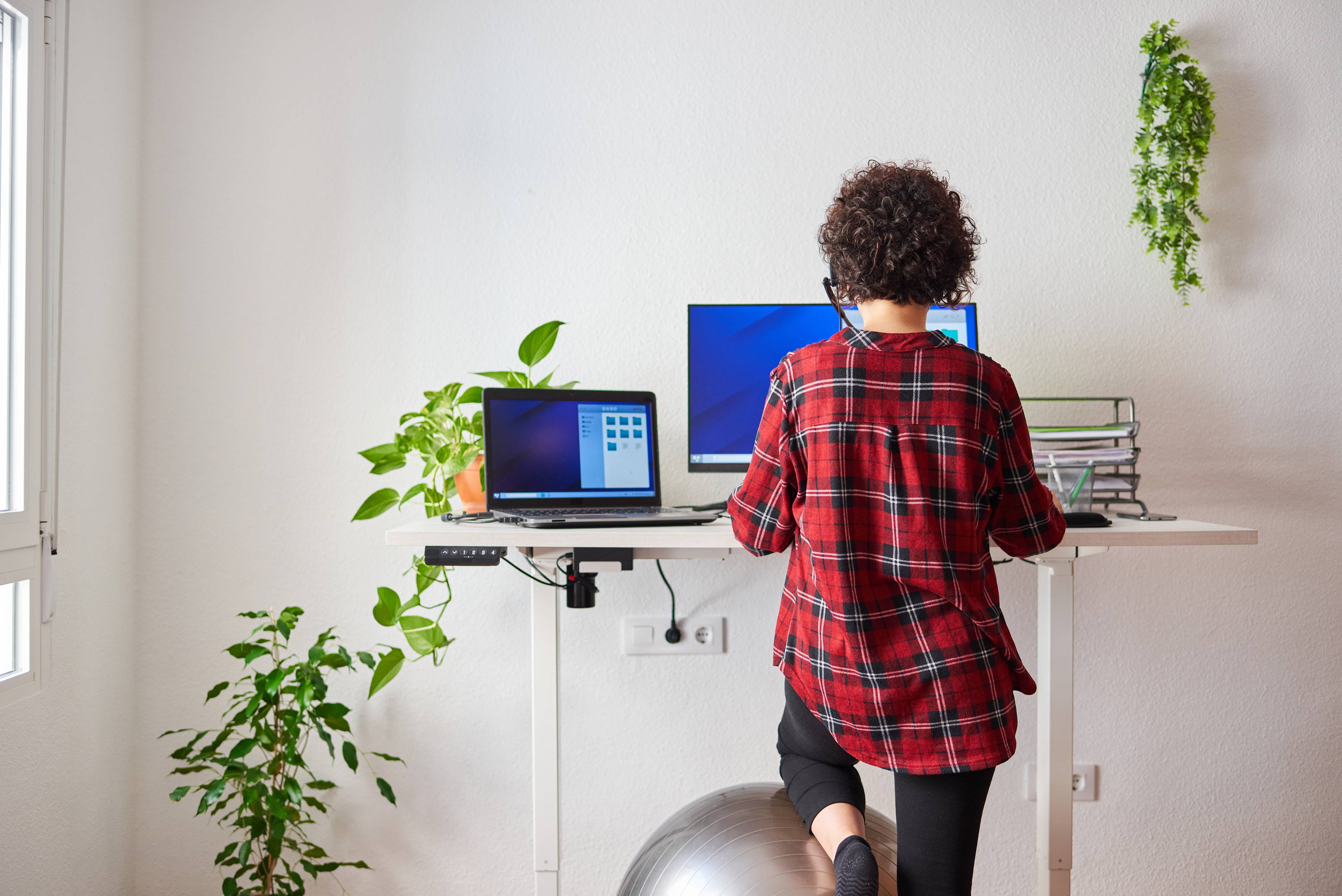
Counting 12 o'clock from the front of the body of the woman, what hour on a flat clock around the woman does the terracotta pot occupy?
The terracotta pot is roughly at 10 o'clock from the woman.

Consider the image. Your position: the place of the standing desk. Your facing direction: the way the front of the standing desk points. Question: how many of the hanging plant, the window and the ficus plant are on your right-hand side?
2

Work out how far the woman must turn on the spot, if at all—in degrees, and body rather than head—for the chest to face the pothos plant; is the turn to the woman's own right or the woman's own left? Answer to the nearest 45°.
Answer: approximately 45° to the woman's own left

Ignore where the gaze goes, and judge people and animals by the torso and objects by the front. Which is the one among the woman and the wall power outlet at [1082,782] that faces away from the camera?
the woman

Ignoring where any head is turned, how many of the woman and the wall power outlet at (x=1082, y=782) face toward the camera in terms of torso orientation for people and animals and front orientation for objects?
1

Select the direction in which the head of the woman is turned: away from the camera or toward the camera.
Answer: away from the camera

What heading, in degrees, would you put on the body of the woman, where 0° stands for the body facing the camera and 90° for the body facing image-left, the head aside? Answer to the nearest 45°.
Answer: approximately 180°
